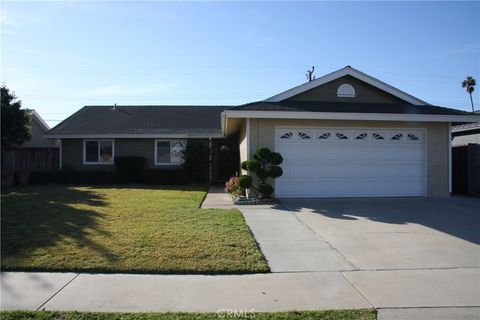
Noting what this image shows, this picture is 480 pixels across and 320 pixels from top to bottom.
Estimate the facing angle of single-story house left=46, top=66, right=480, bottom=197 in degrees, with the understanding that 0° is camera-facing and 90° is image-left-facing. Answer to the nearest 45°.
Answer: approximately 0°

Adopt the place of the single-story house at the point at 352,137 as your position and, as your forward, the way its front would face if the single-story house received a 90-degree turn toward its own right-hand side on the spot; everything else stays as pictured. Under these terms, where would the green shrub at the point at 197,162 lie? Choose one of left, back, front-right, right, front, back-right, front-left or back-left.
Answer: front-right

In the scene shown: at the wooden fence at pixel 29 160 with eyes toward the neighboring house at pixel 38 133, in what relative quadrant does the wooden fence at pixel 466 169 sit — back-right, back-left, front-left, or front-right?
back-right

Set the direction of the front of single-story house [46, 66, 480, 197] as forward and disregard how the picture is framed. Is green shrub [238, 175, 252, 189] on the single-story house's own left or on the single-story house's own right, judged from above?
on the single-story house's own right

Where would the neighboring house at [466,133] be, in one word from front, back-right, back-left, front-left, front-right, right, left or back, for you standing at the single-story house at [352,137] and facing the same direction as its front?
back-left

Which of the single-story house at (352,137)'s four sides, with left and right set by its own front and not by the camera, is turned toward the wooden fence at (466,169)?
left

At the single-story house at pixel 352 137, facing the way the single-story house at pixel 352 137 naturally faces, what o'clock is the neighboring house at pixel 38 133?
The neighboring house is roughly at 4 o'clock from the single-story house.

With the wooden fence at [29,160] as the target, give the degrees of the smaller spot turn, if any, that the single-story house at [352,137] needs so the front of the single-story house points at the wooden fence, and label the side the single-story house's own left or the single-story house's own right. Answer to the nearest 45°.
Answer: approximately 90° to the single-story house's own right
